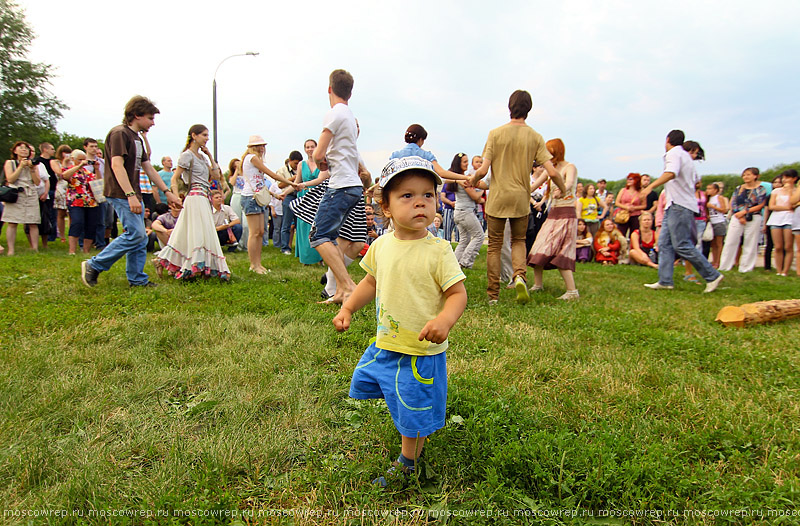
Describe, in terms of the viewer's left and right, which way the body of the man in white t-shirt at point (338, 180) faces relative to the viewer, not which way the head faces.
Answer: facing away from the viewer and to the left of the viewer

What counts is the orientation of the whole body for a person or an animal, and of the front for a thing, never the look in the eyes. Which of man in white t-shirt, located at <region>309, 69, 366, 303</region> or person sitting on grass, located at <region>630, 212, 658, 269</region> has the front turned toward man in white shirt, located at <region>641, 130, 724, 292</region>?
the person sitting on grass

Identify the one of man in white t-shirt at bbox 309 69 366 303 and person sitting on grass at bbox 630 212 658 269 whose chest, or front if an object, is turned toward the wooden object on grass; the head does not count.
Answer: the person sitting on grass

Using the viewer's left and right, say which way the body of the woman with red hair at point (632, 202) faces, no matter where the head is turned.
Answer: facing the viewer and to the left of the viewer

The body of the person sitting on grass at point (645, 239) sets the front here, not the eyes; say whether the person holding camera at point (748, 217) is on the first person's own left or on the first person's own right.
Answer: on the first person's own left

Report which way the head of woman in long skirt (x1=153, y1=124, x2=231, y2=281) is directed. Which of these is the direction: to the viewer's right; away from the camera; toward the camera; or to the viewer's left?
to the viewer's right

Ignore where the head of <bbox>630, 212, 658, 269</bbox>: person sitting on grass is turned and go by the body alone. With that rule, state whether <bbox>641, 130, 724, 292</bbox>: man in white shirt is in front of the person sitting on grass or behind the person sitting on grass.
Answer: in front

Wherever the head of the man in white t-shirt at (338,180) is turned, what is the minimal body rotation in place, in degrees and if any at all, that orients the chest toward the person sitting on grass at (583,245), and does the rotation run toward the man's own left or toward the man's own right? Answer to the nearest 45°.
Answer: approximately 90° to the man's own right

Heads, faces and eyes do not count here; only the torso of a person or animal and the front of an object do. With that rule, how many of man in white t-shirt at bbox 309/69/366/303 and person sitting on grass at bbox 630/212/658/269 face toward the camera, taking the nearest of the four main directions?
1

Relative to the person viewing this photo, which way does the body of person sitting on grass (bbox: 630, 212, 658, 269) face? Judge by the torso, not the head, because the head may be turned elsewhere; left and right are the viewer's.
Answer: facing the viewer

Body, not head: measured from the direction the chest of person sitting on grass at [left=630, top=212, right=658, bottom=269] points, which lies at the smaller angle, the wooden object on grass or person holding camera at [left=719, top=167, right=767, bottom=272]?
the wooden object on grass

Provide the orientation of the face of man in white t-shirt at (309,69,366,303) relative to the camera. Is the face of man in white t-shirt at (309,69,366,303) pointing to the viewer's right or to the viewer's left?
to the viewer's left

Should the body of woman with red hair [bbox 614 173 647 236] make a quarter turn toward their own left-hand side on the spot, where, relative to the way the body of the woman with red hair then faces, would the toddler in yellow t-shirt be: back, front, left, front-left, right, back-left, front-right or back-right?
front-right
